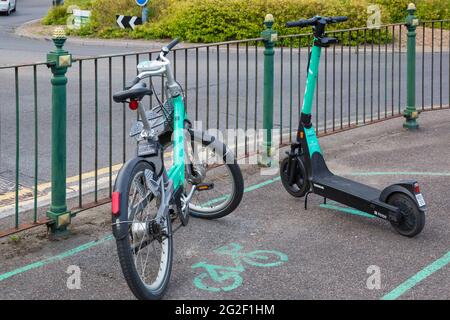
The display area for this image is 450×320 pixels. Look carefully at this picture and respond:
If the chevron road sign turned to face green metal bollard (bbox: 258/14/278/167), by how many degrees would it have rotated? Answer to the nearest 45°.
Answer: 0° — it already faces it

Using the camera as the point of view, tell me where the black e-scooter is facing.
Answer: facing away from the viewer and to the left of the viewer

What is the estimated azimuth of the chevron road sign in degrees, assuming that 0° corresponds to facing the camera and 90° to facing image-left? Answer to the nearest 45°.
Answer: approximately 0°

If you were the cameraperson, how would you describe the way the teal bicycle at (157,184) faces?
facing away from the viewer and to the right of the viewer

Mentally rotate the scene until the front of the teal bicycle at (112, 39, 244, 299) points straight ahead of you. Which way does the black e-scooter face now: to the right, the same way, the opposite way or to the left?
to the left

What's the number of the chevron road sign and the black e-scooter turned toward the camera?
1

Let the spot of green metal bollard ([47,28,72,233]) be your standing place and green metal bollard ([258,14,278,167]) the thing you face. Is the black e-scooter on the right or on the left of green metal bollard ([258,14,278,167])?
right

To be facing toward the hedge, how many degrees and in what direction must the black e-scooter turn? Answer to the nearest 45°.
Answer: approximately 45° to its right
